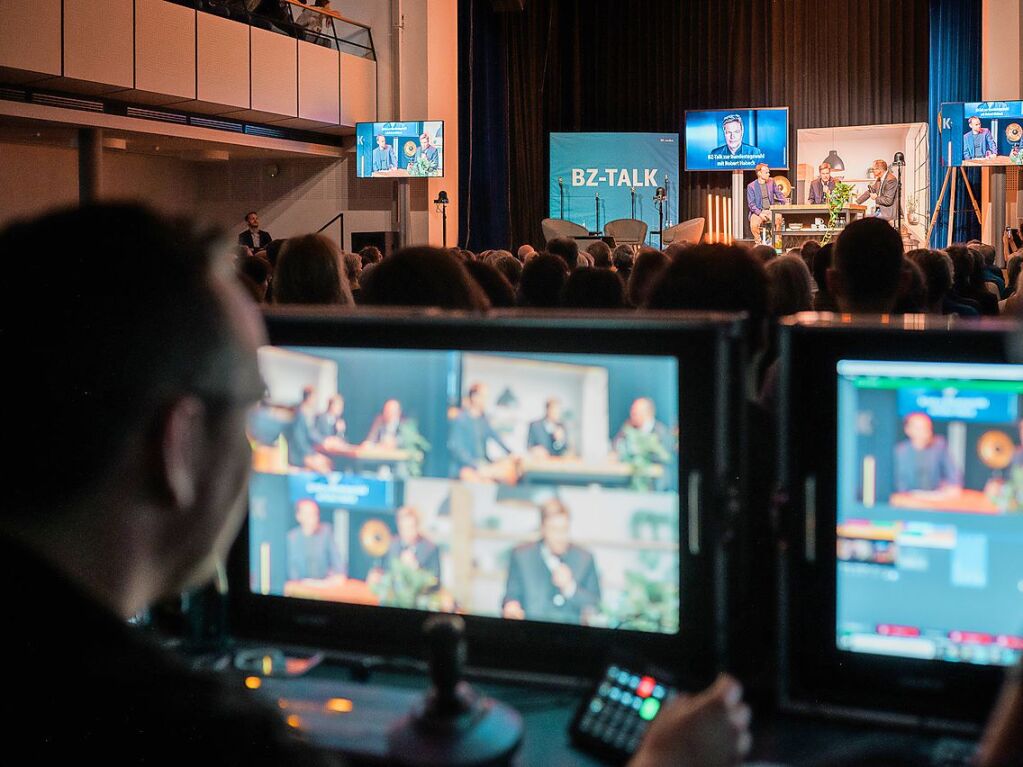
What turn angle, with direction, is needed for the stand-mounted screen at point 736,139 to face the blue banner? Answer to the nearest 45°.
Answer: approximately 90° to its right

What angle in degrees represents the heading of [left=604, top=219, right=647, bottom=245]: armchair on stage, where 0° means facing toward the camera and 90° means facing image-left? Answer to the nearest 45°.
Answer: approximately 0°

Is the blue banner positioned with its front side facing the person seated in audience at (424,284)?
yes

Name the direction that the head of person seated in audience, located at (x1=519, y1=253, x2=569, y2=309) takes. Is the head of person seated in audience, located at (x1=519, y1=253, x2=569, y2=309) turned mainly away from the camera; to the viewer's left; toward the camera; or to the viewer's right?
away from the camera

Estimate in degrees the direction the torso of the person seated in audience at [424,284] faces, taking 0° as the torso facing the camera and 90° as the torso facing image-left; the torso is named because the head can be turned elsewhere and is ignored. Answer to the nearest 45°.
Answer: approximately 180°

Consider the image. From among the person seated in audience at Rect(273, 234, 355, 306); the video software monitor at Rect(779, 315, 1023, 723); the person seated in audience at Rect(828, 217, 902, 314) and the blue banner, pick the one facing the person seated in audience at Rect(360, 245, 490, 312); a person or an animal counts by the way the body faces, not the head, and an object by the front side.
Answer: the blue banner

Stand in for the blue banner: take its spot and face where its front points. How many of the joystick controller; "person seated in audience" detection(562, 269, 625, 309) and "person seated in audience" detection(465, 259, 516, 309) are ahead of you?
3

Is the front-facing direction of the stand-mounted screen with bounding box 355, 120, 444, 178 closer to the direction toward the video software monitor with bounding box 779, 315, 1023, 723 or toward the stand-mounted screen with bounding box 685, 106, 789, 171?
the video software monitor

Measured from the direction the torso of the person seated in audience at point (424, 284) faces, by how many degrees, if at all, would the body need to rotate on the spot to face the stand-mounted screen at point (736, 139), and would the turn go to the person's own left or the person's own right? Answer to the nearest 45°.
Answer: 0° — they already face it

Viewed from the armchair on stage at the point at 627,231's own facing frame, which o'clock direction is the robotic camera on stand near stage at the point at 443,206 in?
The robotic camera on stand near stage is roughly at 3 o'clock from the armchair on stage.

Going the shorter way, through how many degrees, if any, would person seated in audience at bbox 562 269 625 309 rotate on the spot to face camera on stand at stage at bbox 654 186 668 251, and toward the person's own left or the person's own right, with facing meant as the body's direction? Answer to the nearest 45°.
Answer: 0° — they already face it

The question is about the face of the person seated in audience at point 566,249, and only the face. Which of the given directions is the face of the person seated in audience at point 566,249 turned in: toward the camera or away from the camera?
away from the camera

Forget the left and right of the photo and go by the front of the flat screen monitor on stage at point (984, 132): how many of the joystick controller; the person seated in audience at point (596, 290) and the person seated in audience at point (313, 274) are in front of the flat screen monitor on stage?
3

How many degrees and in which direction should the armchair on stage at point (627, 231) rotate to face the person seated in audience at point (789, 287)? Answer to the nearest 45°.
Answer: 0° — it already faces them
